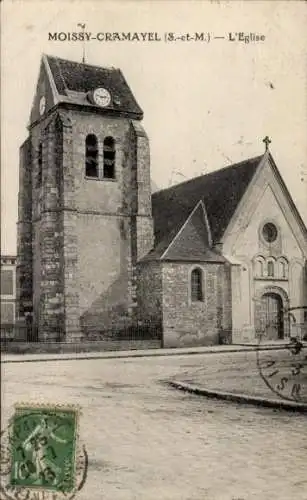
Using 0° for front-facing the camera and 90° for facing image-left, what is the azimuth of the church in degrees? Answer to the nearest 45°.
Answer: approximately 315°
